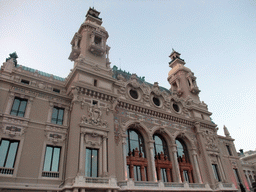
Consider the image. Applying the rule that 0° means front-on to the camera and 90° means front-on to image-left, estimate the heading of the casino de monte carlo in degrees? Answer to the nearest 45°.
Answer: approximately 315°
